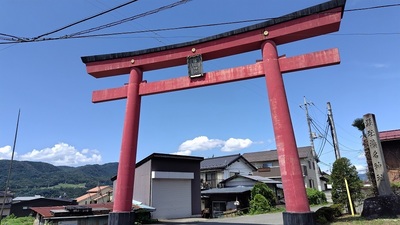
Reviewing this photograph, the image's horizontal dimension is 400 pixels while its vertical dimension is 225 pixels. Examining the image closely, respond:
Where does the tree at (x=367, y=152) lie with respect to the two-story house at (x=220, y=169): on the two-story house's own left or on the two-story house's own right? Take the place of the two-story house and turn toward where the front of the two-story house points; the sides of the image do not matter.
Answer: on the two-story house's own left

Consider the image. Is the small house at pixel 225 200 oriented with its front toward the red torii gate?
yes

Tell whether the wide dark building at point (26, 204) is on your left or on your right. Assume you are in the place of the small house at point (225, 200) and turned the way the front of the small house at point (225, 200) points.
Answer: on your right

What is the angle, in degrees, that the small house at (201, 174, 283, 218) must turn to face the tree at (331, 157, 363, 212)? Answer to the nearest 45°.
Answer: approximately 45° to its left

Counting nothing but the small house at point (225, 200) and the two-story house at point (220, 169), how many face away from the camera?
0

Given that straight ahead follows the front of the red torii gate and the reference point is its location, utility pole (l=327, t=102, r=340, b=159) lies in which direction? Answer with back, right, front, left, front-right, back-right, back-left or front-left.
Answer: back

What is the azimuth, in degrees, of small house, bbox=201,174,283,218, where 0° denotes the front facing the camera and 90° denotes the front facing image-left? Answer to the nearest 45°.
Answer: approximately 0°

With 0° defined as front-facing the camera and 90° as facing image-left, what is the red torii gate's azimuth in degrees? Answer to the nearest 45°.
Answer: approximately 45°

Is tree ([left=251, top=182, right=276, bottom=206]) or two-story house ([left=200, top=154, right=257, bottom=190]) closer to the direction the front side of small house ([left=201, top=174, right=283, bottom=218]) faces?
the tree

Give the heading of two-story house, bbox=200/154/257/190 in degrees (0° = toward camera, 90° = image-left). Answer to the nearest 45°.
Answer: approximately 45°
